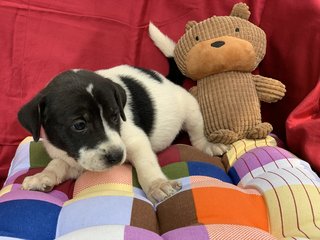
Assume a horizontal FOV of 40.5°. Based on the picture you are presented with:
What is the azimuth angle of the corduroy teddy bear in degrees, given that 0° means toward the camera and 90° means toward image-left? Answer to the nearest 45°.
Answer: approximately 0°

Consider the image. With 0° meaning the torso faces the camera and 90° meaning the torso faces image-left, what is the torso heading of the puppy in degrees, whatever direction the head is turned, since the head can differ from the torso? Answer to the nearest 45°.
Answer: approximately 45°

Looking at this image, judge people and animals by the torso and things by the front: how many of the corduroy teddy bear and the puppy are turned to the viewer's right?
0

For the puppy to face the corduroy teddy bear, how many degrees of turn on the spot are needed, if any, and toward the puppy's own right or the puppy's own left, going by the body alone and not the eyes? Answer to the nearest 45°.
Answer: approximately 180°
